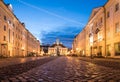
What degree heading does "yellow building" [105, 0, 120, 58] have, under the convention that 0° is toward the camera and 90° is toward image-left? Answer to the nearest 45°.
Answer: approximately 45°
